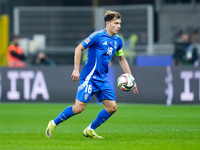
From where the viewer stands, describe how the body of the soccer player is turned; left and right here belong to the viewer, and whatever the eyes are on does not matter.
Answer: facing the viewer and to the right of the viewer

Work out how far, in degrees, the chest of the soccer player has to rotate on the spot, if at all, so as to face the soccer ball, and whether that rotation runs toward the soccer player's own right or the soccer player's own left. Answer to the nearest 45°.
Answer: approximately 45° to the soccer player's own left
